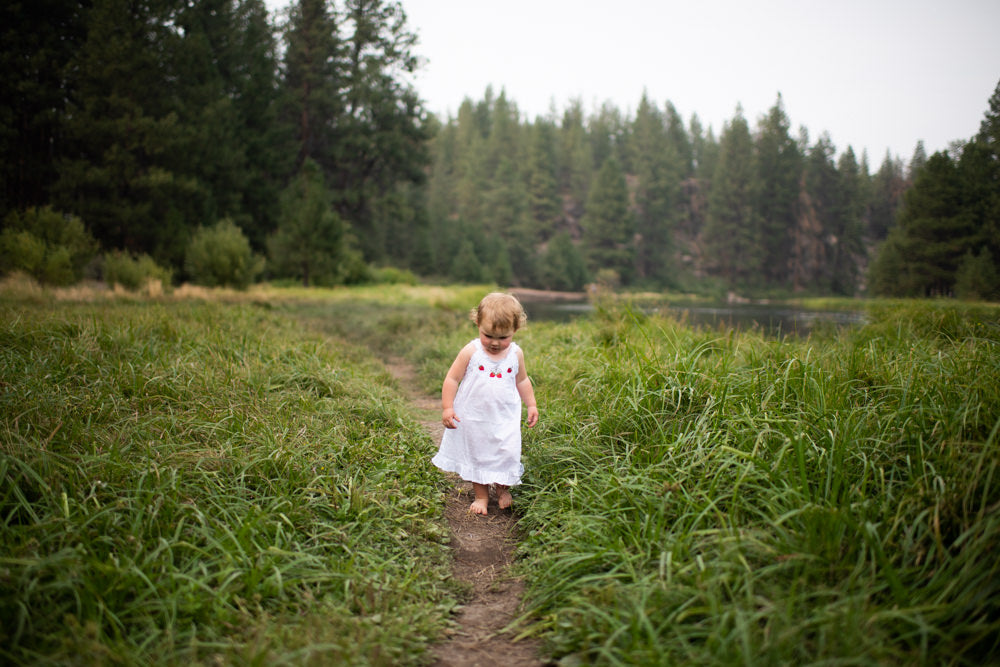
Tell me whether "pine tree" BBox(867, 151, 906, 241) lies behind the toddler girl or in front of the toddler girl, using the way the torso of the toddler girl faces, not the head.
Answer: behind

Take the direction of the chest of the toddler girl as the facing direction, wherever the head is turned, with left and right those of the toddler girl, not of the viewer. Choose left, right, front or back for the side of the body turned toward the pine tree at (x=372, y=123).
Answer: back

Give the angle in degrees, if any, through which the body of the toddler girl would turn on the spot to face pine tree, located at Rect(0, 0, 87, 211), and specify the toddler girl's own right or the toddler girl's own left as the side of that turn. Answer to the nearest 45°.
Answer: approximately 135° to the toddler girl's own right

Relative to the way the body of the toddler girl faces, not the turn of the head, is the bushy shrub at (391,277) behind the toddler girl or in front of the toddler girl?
behind

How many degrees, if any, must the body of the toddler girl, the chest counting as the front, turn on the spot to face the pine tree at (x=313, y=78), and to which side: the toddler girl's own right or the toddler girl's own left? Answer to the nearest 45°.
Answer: approximately 180°

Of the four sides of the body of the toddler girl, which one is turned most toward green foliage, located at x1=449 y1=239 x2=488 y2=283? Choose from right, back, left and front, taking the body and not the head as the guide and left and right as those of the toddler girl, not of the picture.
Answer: back

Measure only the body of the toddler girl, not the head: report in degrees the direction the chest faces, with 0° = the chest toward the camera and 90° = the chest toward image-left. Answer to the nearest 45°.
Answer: approximately 0°

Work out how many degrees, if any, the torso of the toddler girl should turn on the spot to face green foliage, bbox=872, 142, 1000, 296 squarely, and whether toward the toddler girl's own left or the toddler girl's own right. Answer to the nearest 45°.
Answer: approximately 135° to the toddler girl's own left
